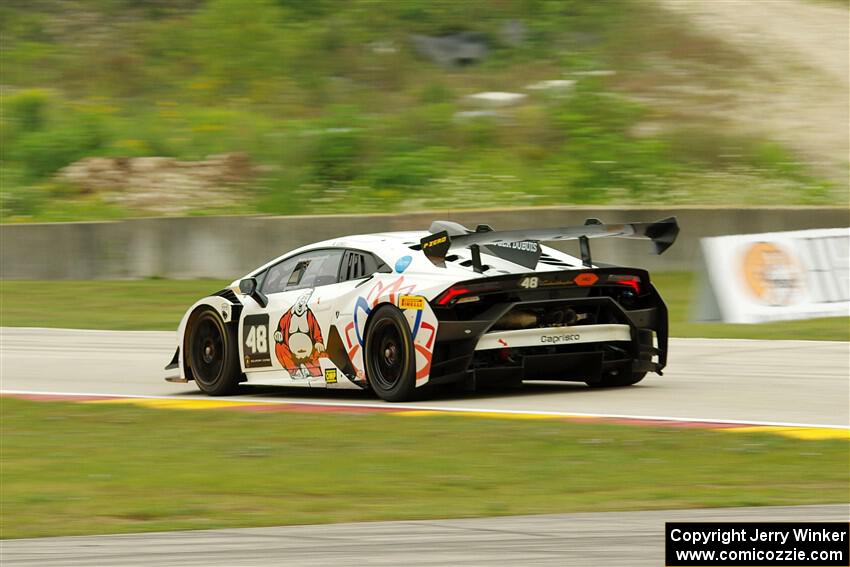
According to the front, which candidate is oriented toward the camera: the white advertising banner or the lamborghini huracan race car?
the white advertising banner

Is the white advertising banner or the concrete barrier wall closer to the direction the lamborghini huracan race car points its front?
the concrete barrier wall

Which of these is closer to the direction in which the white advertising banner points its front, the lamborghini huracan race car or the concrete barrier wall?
the lamborghini huracan race car

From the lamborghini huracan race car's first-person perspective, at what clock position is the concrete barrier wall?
The concrete barrier wall is roughly at 1 o'clock from the lamborghini huracan race car.

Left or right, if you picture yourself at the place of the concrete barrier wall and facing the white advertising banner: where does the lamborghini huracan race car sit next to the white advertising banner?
right

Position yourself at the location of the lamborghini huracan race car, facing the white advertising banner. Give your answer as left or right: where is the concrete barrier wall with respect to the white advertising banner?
left

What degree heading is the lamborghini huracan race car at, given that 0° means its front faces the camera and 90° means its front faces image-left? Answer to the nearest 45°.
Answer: approximately 135°

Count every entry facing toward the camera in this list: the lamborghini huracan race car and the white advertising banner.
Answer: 1

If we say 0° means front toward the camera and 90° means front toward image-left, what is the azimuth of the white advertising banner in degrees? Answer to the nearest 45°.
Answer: approximately 0°
